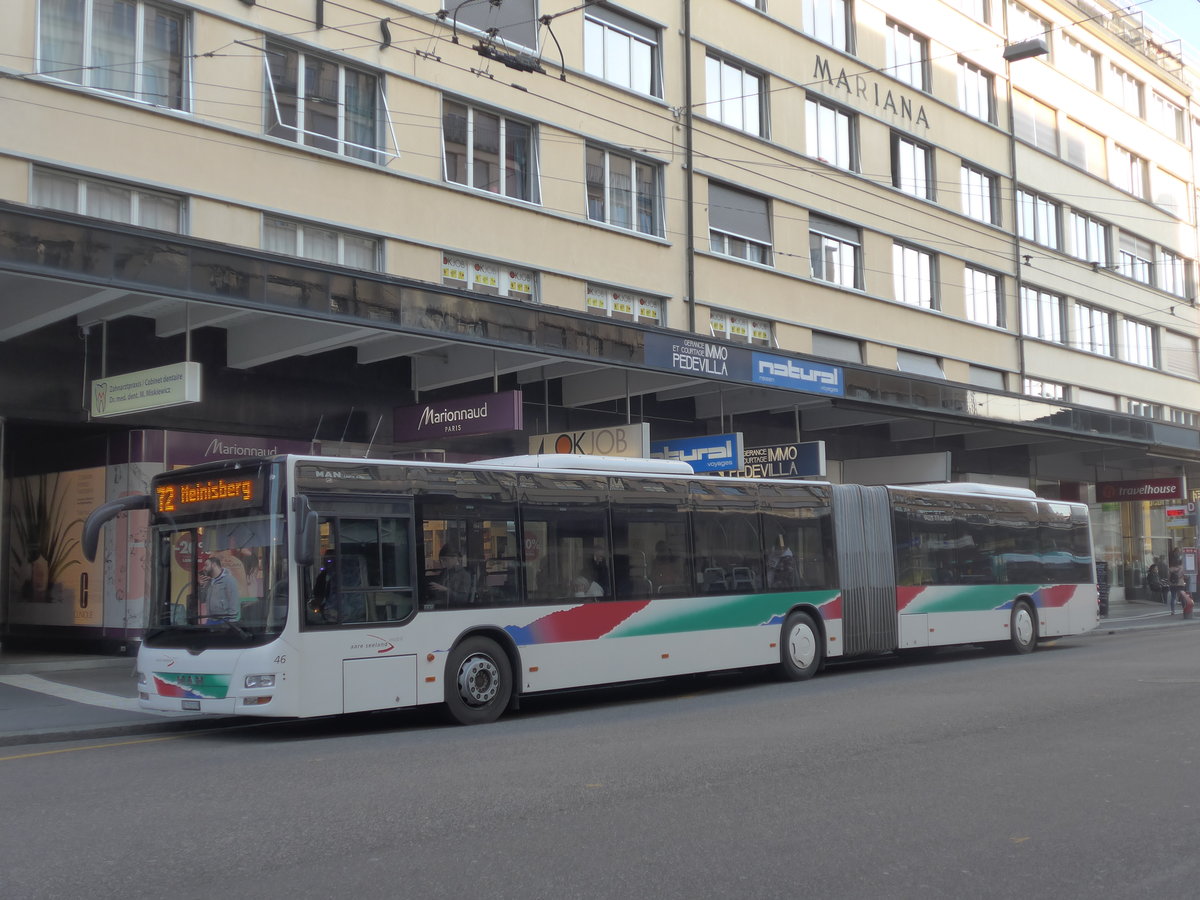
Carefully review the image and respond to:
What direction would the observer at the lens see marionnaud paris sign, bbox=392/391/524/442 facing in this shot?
facing the viewer and to the left of the viewer

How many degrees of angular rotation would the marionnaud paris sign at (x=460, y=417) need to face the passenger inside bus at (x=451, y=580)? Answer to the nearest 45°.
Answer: approximately 45° to its left

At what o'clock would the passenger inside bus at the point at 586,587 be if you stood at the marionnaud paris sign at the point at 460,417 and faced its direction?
The passenger inside bus is roughly at 10 o'clock from the marionnaud paris sign.

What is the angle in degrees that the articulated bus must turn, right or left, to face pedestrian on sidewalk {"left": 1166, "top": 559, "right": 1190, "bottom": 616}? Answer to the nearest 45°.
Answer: approximately 180°

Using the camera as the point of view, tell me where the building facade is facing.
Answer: facing the viewer and to the right of the viewer

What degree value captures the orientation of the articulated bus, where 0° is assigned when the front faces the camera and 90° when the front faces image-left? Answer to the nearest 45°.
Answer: approximately 45°

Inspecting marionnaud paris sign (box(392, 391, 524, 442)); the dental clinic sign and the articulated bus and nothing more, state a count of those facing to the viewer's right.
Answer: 0

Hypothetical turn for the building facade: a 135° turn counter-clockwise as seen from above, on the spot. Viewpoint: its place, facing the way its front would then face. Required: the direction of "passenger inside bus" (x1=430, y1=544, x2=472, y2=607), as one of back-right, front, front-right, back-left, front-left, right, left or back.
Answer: back

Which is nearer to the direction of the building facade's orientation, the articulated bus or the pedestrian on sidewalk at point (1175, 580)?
the articulated bus

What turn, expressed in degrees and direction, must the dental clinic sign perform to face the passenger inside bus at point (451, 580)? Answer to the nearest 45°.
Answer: approximately 90° to its left

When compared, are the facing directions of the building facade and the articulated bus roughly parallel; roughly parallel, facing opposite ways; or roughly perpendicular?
roughly perpendicular
